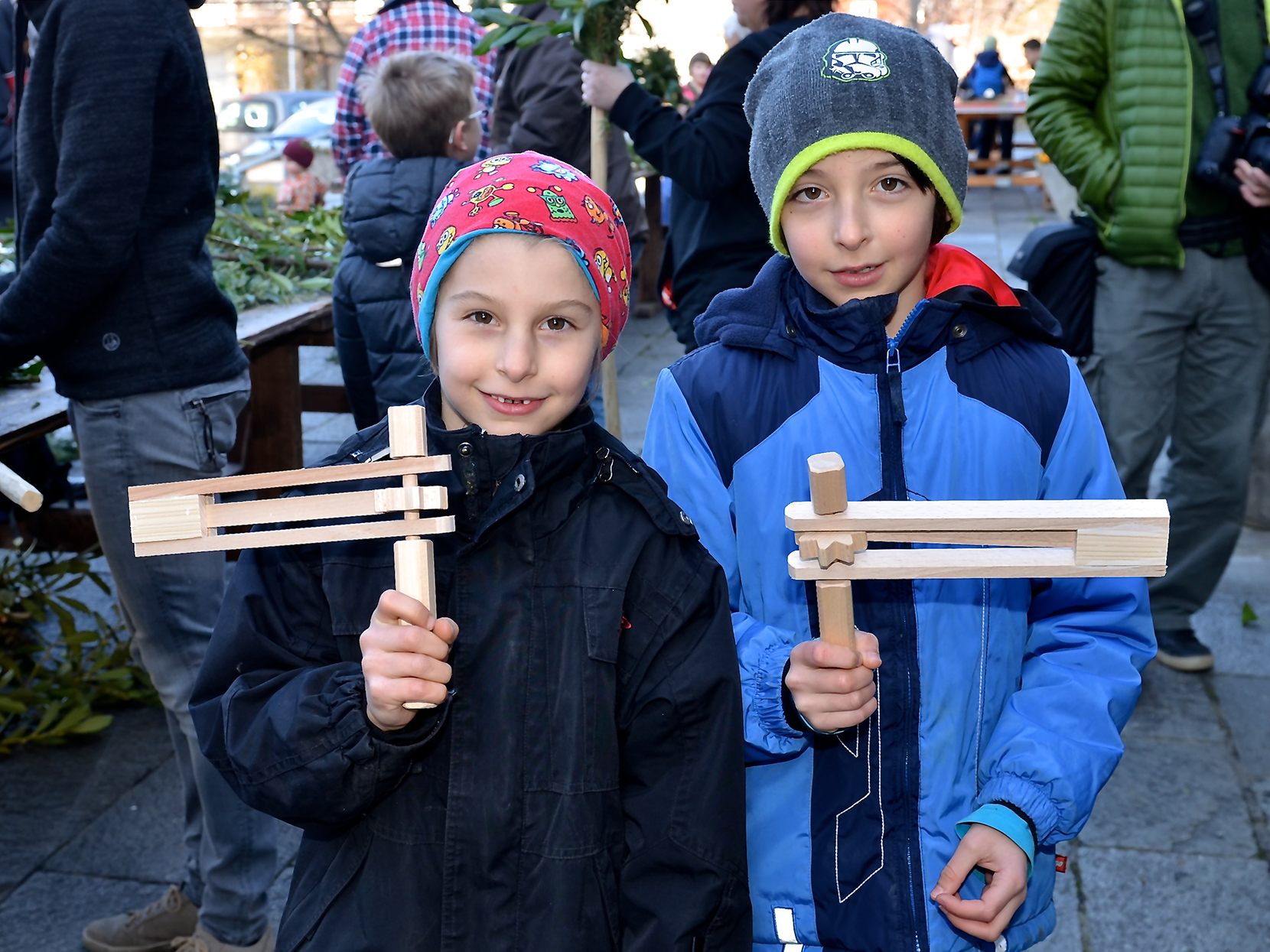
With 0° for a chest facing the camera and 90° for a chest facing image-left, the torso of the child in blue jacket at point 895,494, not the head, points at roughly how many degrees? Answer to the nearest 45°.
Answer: approximately 0°

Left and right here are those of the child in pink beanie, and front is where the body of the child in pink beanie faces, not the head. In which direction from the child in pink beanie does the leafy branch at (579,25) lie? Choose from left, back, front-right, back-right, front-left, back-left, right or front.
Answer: back

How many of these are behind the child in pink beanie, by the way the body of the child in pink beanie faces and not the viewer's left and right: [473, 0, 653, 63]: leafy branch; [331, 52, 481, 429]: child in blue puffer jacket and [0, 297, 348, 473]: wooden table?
3

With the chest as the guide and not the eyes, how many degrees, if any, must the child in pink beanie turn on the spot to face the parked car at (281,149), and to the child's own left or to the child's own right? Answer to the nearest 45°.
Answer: approximately 180°

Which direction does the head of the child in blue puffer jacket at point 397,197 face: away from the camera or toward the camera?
away from the camera

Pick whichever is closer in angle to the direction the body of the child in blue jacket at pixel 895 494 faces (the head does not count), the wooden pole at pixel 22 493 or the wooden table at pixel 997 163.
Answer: the wooden pole

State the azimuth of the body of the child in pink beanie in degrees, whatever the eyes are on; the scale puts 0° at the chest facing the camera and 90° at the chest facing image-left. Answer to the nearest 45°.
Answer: approximately 0°

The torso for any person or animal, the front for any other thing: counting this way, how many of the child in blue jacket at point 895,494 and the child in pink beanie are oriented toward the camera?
2

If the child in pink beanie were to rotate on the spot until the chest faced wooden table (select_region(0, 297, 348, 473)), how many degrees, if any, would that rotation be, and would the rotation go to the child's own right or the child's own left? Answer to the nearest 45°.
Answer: approximately 180°

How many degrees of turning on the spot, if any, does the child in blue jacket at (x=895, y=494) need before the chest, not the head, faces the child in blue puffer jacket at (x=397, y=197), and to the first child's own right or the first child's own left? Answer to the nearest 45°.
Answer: approximately 135° to the first child's own right
